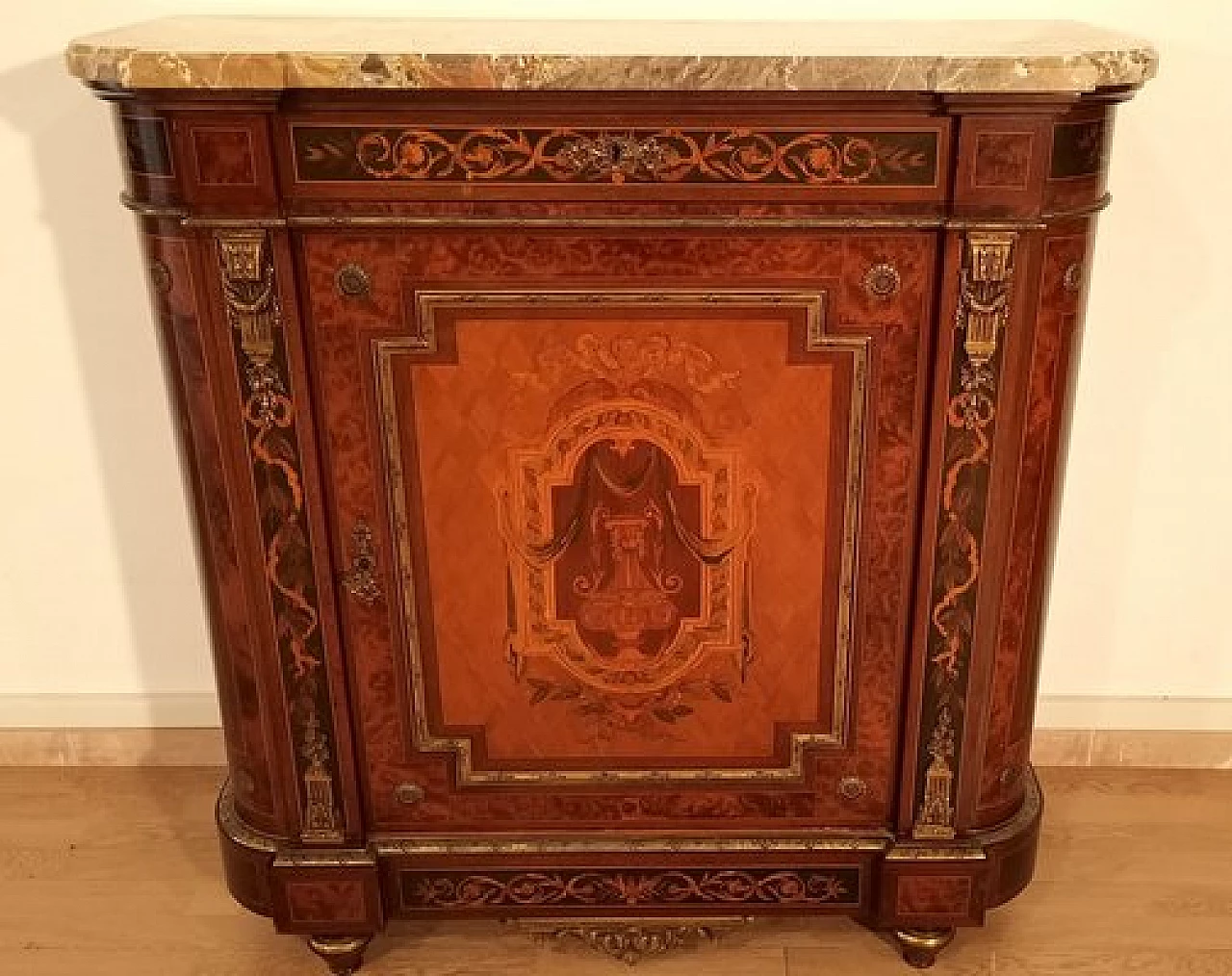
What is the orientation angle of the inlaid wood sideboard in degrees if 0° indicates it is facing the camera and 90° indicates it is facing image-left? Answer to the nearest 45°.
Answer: approximately 0°
